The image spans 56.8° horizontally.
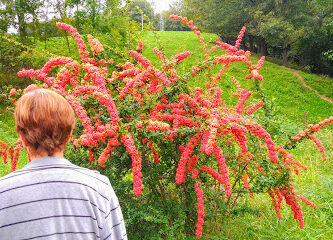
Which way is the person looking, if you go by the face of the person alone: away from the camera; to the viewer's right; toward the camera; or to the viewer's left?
away from the camera

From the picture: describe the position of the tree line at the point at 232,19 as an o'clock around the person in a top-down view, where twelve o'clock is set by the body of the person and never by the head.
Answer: The tree line is roughly at 1 o'clock from the person.

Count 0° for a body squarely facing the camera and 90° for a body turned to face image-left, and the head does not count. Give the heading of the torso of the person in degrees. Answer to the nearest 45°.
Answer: approximately 180°
